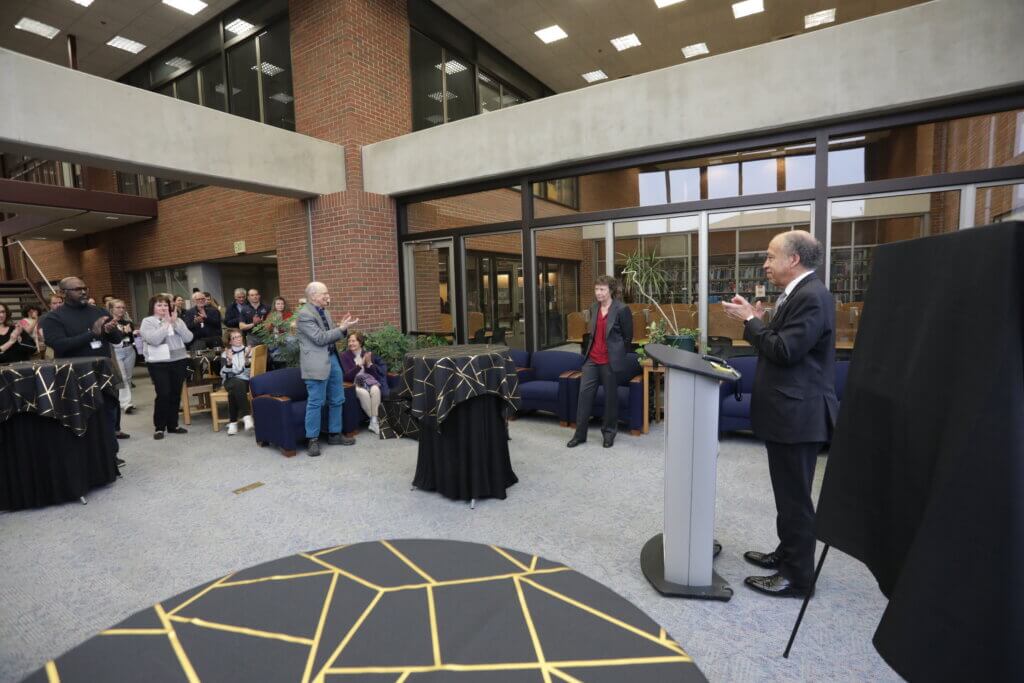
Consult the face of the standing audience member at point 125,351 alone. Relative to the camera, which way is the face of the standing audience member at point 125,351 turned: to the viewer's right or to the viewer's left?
to the viewer's right

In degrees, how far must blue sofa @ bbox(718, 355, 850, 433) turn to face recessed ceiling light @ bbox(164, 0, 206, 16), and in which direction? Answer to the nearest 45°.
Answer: approximately 90° to its right

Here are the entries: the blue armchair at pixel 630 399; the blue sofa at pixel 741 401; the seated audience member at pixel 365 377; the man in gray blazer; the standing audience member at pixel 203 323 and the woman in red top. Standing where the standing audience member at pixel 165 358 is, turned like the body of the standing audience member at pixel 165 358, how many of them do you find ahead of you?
5

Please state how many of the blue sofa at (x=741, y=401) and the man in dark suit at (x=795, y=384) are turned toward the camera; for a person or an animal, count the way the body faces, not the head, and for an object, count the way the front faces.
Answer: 1

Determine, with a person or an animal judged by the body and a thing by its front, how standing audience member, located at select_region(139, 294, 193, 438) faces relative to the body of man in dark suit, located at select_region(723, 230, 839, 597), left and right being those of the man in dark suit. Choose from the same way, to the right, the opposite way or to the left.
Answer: the opposite way

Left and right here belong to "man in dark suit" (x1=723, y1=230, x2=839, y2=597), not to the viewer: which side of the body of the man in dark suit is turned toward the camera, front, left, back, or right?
left

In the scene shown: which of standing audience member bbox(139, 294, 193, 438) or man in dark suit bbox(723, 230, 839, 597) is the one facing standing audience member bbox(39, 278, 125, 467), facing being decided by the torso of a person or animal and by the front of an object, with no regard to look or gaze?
the man in dark suit

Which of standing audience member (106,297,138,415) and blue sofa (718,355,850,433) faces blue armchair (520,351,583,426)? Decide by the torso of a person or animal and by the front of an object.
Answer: the standing audience member

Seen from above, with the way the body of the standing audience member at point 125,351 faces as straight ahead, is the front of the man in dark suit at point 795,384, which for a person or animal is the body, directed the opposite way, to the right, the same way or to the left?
the opposite way

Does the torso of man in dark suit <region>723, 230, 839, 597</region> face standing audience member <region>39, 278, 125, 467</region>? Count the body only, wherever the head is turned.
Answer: yes

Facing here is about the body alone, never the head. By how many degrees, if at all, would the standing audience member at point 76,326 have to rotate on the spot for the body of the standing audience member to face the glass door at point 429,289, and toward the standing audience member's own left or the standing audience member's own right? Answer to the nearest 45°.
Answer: approximately 45° to the standing audience member's own left
